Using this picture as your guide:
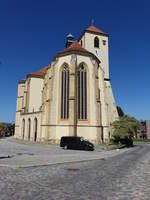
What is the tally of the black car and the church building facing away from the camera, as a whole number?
1

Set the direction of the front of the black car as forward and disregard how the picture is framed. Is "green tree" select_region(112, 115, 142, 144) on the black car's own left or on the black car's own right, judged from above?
on the black car's own left

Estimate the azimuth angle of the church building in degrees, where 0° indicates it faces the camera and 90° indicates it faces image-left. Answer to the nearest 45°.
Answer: approximately 180°

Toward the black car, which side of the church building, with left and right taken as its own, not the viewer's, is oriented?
back

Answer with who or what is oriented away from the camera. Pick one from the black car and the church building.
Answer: the church building

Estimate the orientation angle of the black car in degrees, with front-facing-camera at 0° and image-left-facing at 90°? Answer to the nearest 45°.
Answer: approximately 315°
